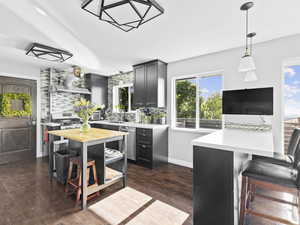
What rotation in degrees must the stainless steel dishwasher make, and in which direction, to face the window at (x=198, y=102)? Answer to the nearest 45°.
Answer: approximately 135° to its left

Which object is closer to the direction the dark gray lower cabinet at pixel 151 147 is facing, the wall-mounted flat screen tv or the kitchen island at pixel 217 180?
the kitchen island

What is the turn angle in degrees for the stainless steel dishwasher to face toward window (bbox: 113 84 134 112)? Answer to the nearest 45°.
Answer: approximately 135° to its right

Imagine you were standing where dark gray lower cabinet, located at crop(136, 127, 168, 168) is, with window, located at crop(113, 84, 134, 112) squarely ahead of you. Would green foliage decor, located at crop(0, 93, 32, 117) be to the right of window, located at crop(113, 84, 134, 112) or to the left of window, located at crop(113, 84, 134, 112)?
left

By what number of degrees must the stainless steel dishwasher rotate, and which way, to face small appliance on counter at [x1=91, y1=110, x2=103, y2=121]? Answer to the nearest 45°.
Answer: approximately 90° to its right

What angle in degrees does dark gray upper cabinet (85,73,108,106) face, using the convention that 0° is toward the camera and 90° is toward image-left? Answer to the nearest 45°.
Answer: approximately 315°

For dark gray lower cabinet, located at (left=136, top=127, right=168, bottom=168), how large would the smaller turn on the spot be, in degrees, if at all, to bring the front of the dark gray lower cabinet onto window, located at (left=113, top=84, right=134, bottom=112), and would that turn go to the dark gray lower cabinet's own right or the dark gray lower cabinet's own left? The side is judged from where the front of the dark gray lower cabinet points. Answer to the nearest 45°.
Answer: approximately 90° to the dark gray lower cabinet's own right

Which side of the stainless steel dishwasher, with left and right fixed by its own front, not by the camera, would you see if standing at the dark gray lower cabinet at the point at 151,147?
left

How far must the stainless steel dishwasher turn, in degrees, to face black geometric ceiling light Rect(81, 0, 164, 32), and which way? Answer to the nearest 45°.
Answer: approximately 45° to its left
